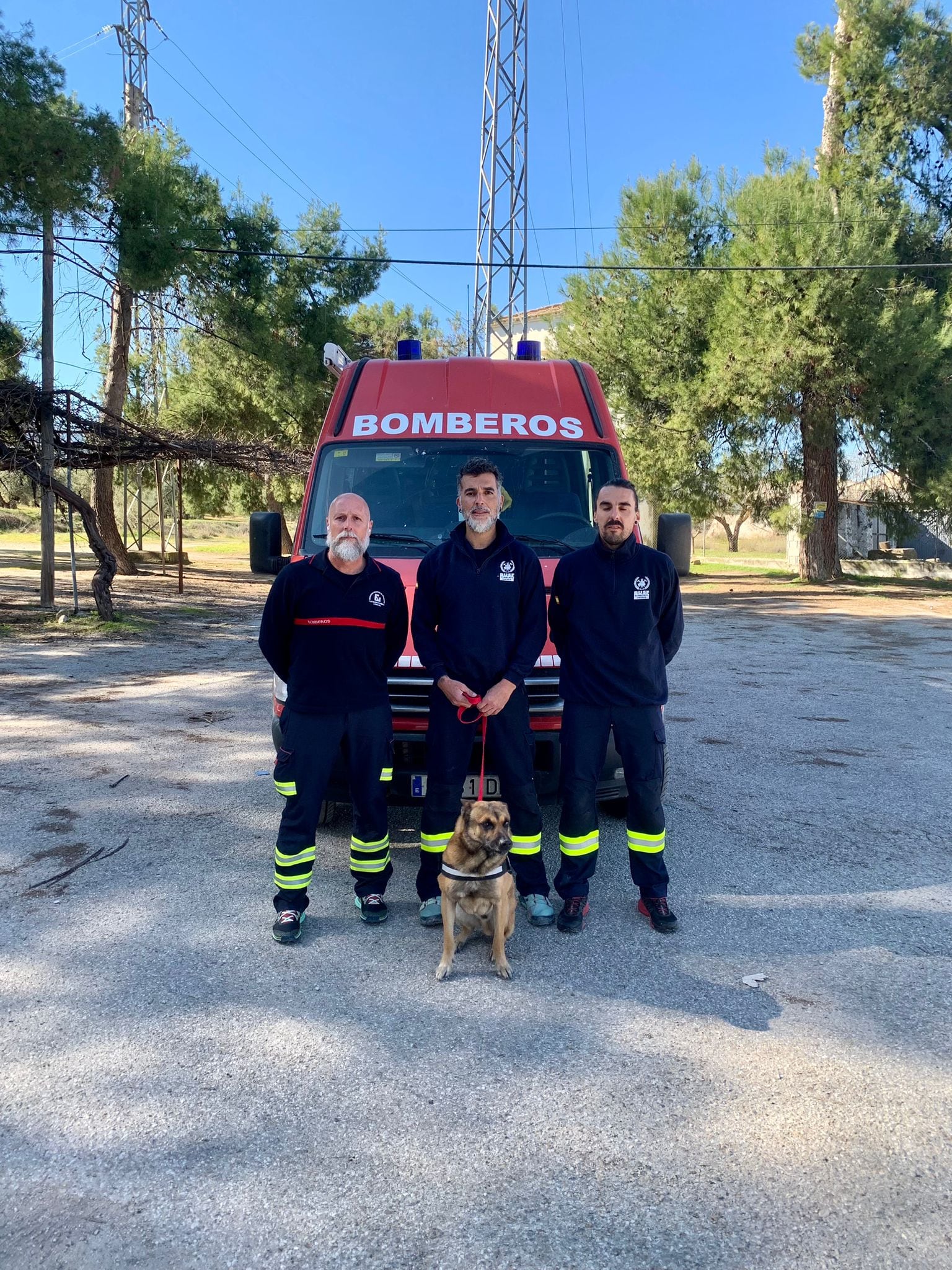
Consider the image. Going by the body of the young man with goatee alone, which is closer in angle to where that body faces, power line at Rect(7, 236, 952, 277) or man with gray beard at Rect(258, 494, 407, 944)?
the man with gray beard

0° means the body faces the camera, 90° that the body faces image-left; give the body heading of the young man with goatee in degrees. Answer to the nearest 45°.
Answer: approximately 0°

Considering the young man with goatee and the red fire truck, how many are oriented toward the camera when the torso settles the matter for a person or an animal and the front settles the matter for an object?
2

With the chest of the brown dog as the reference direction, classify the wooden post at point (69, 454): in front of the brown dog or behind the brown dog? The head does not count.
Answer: behind
